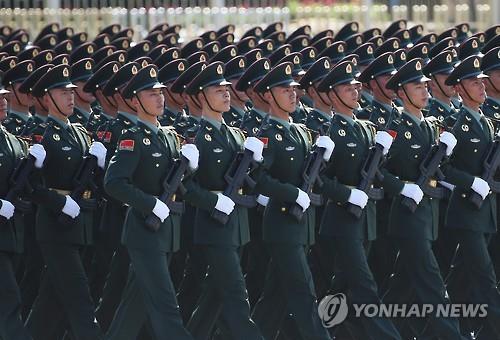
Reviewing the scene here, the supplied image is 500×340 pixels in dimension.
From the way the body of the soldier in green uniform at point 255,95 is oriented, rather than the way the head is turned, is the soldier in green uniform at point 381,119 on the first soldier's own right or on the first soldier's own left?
on the first soldier's own left

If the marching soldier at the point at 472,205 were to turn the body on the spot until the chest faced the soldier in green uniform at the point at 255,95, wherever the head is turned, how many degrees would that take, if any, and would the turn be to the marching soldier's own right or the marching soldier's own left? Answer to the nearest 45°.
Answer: approximately 135° to the marching soldier's own right
